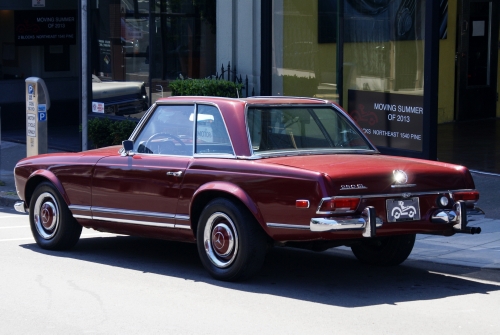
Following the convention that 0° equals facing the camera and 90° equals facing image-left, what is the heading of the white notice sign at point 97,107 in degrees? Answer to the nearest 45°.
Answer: approximately 0°

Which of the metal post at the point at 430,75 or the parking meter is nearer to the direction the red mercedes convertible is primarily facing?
the parking meter

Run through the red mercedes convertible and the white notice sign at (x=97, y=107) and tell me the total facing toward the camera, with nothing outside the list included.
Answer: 1

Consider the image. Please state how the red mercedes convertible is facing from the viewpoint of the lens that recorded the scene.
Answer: facing away from the viewer and to the left of the viewer

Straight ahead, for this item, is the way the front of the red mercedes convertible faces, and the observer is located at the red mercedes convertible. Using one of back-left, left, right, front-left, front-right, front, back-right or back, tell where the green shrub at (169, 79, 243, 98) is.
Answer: front-right

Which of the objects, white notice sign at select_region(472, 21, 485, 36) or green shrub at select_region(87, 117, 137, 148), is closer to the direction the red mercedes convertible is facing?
the green shrub

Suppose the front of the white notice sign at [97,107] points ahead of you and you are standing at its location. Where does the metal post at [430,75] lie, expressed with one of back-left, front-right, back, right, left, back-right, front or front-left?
front-left

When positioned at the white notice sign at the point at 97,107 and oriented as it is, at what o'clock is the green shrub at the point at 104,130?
The green shrub is roughly at 12 o'clock from the white notice sign.

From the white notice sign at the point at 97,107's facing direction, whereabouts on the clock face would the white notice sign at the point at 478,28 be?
the white notice sign at the point at 478,28 is roughly at 9 o'clock from the white notice sign at the point at 97,107.

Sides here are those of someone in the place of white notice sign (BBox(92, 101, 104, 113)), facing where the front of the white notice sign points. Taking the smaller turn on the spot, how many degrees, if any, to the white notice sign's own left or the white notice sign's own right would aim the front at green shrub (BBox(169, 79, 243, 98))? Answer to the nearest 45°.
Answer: approximately 45° to the white notice sign's own left
